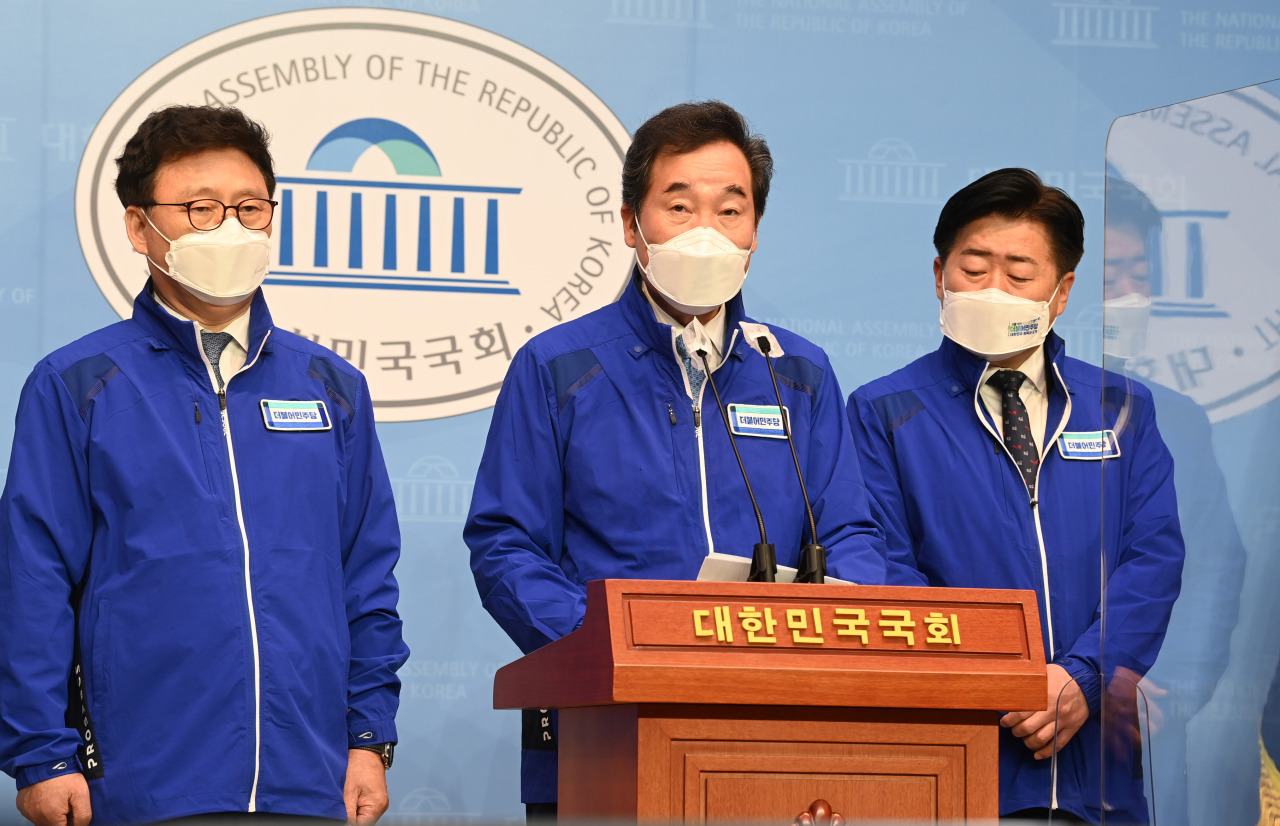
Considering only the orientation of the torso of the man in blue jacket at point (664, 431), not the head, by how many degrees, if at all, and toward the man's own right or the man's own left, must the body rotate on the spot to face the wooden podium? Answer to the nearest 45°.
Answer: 0° — they already face it

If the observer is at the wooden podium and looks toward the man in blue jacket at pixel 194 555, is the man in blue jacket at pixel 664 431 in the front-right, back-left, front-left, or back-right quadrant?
front-right

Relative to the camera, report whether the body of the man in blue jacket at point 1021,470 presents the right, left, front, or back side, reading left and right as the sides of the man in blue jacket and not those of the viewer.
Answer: front

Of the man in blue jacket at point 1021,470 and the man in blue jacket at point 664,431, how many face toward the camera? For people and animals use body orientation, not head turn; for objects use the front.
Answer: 2

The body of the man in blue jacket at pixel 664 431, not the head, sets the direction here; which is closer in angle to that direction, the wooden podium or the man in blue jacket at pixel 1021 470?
the wooden podium

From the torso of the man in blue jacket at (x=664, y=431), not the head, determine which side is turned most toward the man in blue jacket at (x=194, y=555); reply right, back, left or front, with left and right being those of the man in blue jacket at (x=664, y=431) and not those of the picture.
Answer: right

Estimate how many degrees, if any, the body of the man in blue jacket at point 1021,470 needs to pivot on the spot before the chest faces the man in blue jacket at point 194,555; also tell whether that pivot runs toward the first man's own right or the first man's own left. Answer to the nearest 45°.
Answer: approximately 45° to the first man's own right

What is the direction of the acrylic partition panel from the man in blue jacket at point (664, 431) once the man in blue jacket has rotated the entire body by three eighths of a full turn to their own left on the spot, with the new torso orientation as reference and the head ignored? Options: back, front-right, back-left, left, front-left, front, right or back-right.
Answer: right

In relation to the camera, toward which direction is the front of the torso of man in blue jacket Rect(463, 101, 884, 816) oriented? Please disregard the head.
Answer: toward the camera
